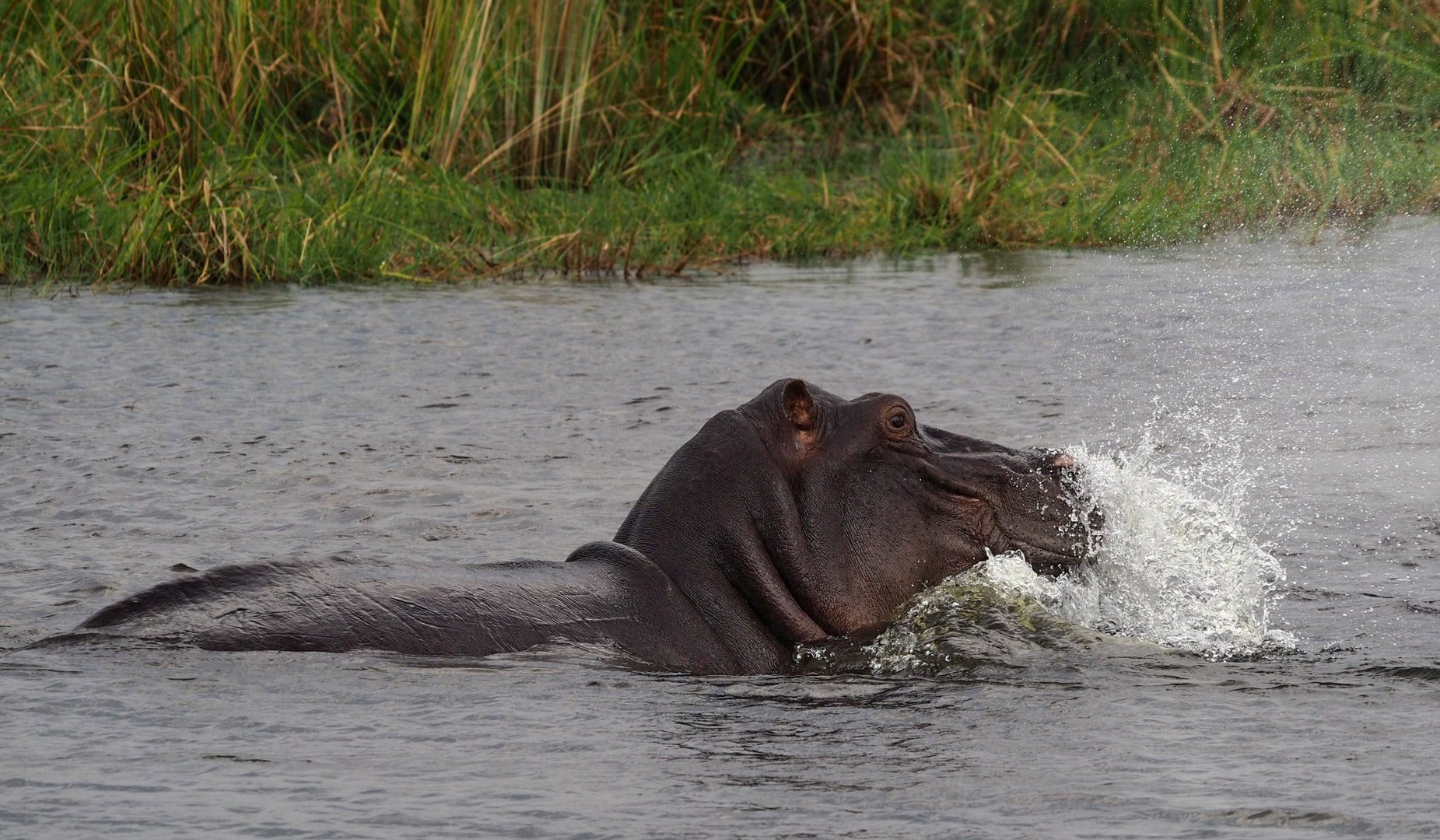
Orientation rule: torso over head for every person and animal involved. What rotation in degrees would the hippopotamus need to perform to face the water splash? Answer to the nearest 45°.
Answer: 0° — it already faces it

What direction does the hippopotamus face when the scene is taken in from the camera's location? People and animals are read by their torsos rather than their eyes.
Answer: facing to the right of the viewer
